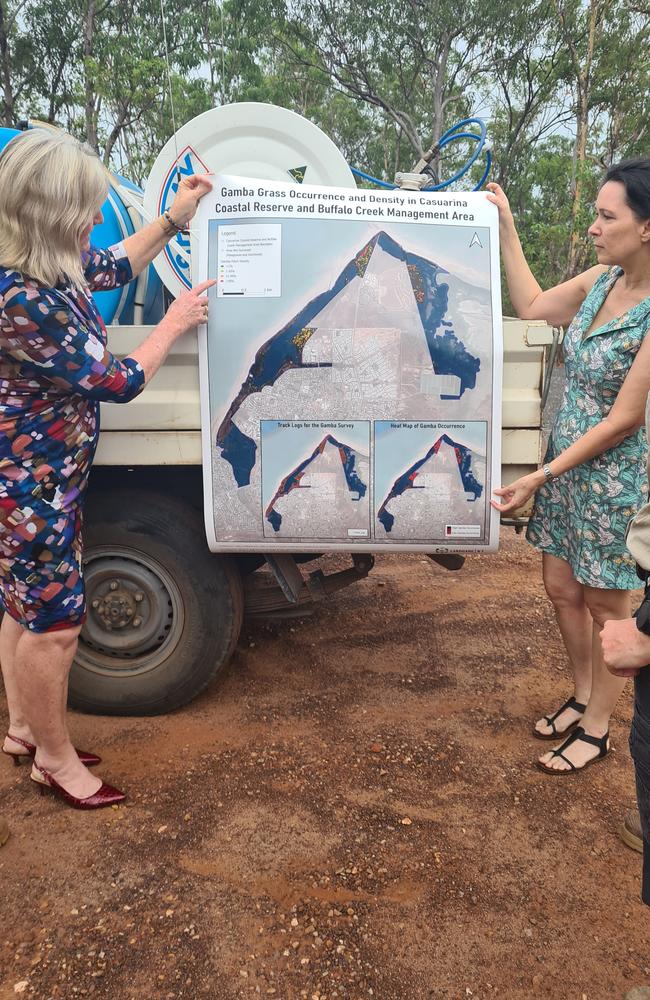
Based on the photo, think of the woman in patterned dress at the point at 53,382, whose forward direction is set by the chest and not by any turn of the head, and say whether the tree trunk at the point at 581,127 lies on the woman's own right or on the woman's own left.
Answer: on the woman's own left

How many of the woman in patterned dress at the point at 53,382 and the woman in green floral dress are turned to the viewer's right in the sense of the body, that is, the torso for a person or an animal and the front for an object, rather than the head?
1

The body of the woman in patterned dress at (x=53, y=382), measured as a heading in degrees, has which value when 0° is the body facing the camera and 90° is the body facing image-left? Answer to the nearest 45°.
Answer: approximately 270°

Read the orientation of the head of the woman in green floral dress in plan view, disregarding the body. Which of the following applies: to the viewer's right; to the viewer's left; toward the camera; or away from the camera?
to the viewer's left

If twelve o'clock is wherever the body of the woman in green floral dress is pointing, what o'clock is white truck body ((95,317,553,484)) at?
The white truck body is roughly at 1 o'clock from the woman in green floral dress.

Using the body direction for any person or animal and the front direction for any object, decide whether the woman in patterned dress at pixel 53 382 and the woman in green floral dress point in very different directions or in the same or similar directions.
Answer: very different directions

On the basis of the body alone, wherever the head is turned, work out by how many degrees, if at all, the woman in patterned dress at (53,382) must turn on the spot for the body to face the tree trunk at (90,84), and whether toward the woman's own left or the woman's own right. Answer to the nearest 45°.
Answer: approximately 90° to the woman's own left

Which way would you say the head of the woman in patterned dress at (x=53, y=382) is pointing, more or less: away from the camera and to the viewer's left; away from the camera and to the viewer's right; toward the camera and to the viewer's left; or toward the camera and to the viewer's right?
away from the camera and to the viewer's right

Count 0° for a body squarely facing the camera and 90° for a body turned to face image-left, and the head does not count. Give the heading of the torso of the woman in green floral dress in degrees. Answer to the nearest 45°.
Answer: approximately 45°
